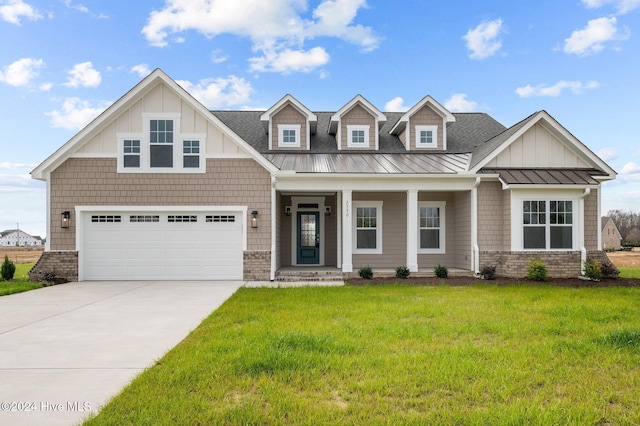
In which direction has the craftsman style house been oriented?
toward the camera

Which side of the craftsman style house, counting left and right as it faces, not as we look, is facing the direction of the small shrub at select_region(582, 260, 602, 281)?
left

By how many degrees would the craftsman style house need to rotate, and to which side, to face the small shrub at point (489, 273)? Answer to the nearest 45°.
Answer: approximately 90° to its left

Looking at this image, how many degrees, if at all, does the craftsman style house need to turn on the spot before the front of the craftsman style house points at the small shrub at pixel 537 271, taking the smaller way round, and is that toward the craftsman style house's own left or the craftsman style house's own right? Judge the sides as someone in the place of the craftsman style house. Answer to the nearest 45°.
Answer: approximately 90° to the craftsman style house's own left

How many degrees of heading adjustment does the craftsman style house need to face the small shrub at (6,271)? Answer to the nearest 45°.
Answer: approximately 90° to its right
